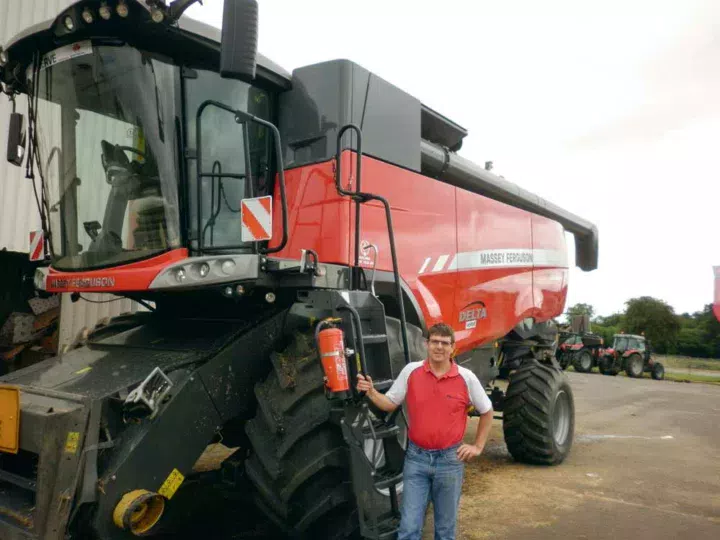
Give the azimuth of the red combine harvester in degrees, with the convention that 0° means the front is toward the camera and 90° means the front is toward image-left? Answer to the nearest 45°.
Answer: approximately 45°

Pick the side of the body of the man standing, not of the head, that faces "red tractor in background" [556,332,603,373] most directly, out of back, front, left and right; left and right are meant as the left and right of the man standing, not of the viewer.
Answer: back

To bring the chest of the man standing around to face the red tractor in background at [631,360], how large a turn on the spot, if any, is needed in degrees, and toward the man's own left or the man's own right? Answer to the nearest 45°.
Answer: approximately 180°

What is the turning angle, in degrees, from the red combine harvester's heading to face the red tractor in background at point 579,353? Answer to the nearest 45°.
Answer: approximately 180°
